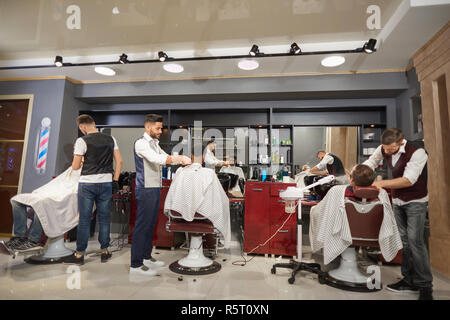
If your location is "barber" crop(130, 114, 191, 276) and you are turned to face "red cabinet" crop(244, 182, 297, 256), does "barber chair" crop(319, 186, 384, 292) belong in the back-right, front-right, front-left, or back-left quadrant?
front-right

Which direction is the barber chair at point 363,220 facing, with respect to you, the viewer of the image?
facing away from the viewer and to the left of the viewer

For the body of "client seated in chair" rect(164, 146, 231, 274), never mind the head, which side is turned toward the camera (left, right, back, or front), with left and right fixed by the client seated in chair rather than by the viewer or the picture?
back

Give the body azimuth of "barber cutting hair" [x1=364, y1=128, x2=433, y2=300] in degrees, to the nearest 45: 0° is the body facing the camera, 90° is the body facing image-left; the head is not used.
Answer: approximately 45°

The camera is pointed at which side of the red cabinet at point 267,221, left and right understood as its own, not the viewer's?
front

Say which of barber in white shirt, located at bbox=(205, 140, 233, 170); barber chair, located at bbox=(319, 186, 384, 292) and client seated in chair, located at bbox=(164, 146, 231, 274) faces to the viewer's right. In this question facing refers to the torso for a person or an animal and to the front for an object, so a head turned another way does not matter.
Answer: the barber in white shirt

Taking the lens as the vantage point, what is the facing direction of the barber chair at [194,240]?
facing away from the viewer

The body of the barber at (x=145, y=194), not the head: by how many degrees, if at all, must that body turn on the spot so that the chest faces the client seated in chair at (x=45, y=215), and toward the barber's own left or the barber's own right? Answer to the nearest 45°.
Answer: approximately 135° to the barber's own left

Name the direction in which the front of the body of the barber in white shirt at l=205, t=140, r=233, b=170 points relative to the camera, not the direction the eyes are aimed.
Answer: to the viewer's right

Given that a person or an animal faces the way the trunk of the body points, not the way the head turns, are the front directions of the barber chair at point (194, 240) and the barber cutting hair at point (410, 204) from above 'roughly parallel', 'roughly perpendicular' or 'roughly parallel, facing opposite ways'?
roughly perpendicular

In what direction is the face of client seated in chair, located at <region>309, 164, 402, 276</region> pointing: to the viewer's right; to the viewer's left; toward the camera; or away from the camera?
away from the camera

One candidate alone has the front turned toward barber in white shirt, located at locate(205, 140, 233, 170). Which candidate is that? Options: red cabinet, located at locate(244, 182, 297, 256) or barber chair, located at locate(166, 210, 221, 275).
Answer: the barber chair

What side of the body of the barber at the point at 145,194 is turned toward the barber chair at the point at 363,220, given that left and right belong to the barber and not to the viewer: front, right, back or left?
front

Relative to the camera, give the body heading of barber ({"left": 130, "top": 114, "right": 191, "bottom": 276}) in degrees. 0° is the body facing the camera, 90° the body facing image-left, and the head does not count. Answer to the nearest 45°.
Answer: approximately 270°
